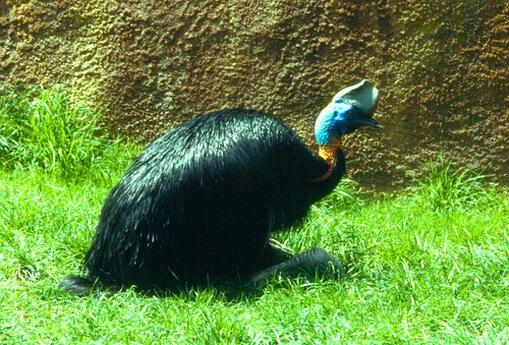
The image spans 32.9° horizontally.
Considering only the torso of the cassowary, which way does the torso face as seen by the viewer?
to the viewer's right

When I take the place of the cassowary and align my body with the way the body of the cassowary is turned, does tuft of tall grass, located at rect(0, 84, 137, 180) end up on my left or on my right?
on my left

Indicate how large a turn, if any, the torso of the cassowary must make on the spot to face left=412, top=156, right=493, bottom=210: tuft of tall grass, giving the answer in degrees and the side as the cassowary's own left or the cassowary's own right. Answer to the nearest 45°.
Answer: approximately 45° to the cassowary's own left
